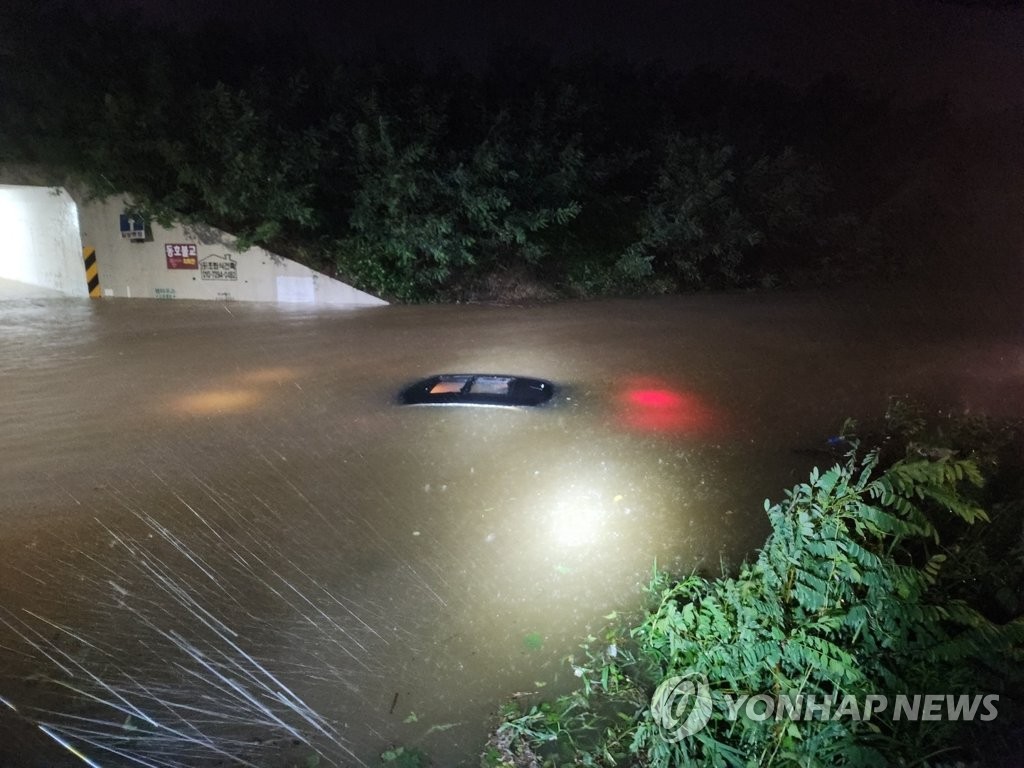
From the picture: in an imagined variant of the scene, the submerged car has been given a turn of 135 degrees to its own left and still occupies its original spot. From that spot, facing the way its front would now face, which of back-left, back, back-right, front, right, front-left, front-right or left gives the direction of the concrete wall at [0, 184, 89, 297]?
back

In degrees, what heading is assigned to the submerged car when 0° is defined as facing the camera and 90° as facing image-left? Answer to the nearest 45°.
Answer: approximately 90°

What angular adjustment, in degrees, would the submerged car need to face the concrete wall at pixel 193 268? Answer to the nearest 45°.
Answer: approximately 45° to its right

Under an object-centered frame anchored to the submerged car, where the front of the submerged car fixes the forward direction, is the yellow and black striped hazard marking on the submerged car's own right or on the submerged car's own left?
on the submerged car's own right
